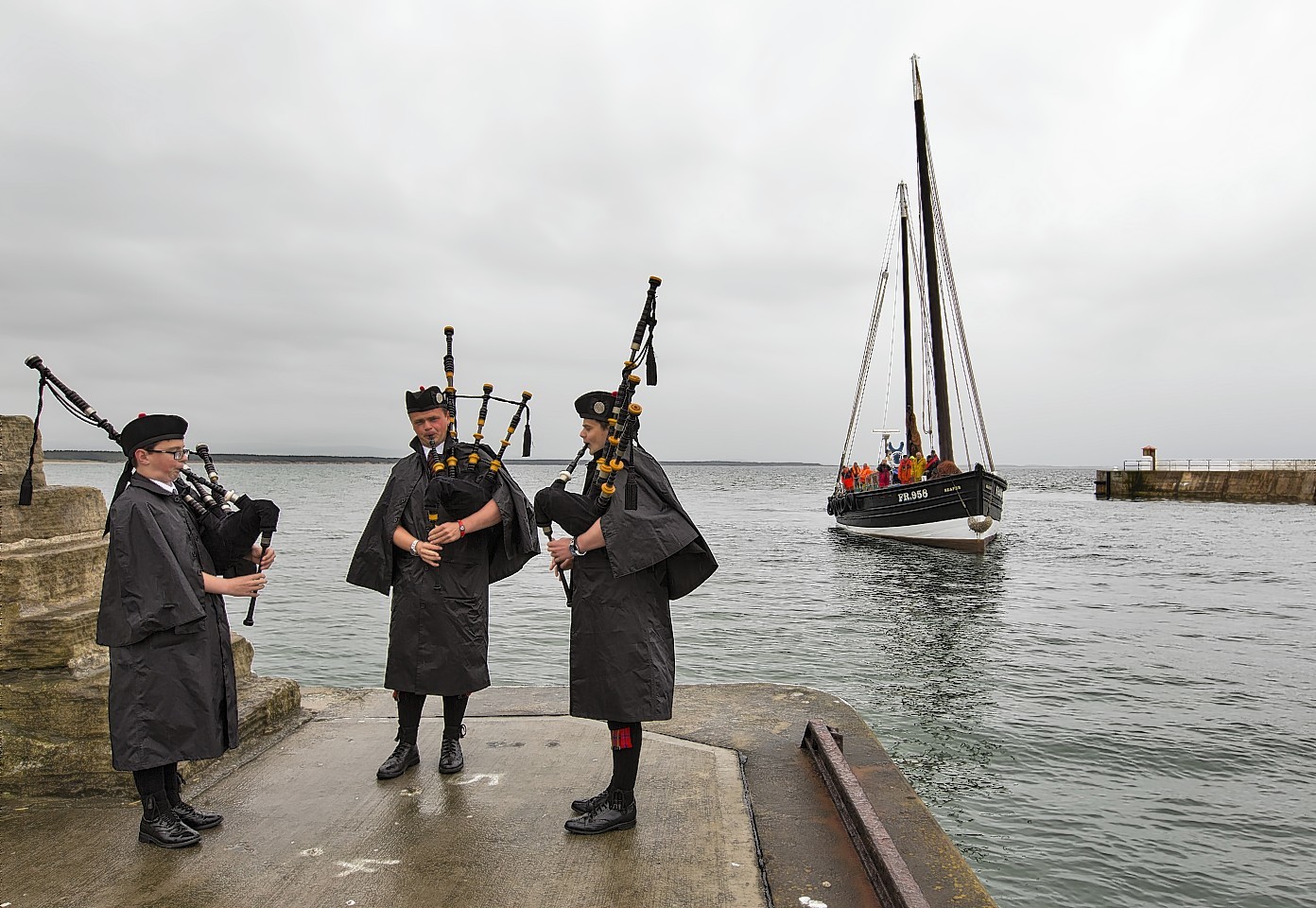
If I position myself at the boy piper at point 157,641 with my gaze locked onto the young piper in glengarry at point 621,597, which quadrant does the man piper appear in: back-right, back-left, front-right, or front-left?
front-left

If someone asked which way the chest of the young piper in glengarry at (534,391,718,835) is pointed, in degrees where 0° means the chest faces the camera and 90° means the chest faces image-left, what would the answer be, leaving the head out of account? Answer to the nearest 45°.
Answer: approximately 90°

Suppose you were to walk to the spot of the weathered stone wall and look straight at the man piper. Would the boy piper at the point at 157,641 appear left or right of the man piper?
right

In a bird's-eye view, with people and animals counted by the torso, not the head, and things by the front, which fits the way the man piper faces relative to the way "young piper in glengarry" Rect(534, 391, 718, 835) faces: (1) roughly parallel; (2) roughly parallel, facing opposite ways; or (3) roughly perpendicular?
roughly perpendicular

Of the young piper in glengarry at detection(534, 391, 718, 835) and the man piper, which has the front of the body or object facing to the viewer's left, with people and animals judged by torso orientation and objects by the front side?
the young piper in glengarry

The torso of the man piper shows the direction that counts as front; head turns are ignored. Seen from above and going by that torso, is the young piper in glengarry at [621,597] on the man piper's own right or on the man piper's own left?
on the man piper's own left

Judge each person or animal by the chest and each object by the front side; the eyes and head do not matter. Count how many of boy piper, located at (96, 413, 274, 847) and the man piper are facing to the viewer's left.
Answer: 0

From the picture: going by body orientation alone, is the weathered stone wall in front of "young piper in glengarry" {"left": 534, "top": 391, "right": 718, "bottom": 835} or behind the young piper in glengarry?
in front

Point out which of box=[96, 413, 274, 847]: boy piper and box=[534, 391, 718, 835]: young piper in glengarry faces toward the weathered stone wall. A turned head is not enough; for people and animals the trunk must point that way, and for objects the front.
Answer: the young piper in glengarry

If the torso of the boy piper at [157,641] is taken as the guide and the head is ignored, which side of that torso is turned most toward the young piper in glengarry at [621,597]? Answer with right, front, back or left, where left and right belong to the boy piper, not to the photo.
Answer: front

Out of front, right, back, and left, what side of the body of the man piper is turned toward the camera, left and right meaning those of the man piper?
front

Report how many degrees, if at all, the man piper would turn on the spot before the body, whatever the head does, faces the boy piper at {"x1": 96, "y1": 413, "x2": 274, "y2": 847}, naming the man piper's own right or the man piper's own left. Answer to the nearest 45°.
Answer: approximately 45° to the man piper's own right

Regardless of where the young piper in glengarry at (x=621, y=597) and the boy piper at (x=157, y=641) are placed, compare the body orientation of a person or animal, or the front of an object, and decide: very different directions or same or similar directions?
very different directions

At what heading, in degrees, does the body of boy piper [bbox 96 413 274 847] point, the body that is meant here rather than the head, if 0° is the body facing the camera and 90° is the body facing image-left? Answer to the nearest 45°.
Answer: approximately 270°

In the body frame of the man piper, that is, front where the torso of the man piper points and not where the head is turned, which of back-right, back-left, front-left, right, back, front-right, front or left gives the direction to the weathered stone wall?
right

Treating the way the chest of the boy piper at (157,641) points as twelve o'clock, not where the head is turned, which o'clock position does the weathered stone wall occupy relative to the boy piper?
The weathered stone wall is roughly at 8 o'clock from the boy piper.
